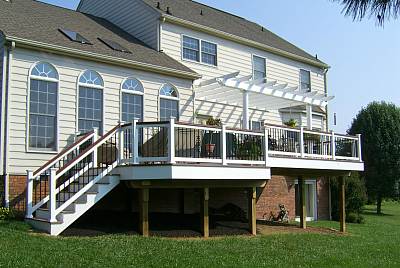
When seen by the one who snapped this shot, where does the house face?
facing away from the viewer and to the left of the viewer
